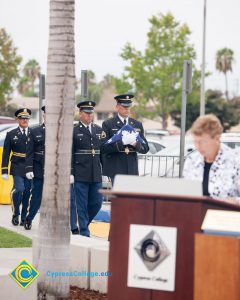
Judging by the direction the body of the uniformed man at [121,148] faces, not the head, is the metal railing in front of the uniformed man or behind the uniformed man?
behind

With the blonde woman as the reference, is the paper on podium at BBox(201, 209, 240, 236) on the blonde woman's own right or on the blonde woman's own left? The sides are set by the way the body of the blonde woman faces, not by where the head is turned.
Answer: on the blonde woman's own left

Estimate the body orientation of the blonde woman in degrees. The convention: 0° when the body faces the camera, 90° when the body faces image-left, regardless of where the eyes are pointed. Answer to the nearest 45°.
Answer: approximately 45°

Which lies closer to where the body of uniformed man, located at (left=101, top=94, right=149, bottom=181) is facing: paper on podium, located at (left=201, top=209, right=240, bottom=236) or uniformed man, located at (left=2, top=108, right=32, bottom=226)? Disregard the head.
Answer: the paper on podium

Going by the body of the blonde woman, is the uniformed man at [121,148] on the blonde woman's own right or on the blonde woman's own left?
on the blonde woman's own right

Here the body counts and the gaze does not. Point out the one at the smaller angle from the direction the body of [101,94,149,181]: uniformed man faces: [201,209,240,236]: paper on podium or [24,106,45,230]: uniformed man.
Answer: the paper on podium

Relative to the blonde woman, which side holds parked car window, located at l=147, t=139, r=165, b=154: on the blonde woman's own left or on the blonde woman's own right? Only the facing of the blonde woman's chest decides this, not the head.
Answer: on the blonde woman's own right

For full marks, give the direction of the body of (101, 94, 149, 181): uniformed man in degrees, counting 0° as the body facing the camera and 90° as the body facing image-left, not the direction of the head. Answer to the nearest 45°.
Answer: approximately 0°
